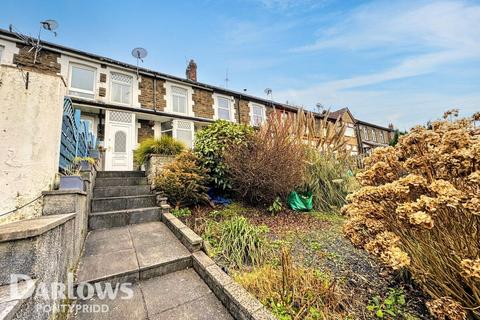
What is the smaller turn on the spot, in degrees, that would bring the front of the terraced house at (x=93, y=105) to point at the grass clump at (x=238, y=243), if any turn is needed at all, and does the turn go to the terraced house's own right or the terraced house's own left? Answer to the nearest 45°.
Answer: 0° — it already faces it

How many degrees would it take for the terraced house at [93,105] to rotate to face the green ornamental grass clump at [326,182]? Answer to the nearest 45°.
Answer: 0° — it already faces it

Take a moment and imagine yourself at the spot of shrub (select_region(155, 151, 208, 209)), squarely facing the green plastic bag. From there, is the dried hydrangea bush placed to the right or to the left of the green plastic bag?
right

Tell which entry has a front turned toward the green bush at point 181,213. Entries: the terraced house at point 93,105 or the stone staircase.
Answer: the terraced house

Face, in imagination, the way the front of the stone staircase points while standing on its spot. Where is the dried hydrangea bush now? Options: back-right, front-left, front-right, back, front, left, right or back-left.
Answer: front-left

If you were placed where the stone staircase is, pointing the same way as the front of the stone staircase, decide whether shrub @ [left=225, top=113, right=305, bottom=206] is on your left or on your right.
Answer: on your left

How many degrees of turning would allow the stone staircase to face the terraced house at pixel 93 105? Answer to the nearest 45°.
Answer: approximately 180°

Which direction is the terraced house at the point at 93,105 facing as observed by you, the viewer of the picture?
facing the viewer and to the right of the viewer

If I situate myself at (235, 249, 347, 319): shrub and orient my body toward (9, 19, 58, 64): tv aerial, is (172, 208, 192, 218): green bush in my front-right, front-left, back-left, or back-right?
front-right

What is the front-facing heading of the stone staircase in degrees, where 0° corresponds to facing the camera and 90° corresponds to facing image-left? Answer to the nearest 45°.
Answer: approximately 0°

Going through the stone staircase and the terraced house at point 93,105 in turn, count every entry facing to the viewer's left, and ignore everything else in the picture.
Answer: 0

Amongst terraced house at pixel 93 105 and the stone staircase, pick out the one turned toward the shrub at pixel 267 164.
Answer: the terraced house

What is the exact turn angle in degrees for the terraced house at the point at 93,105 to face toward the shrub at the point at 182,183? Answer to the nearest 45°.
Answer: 0° — it already faces it

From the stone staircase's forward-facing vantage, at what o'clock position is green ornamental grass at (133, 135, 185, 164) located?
The green ornamental grass is roughly at 6 o'clock from the stone staircase.

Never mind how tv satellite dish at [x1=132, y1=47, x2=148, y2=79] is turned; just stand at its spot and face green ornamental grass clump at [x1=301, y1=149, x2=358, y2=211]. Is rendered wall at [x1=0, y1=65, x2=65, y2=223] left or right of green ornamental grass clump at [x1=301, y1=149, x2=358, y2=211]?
right

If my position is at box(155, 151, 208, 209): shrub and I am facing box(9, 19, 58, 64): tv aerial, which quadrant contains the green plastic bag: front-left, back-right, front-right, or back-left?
back-right
